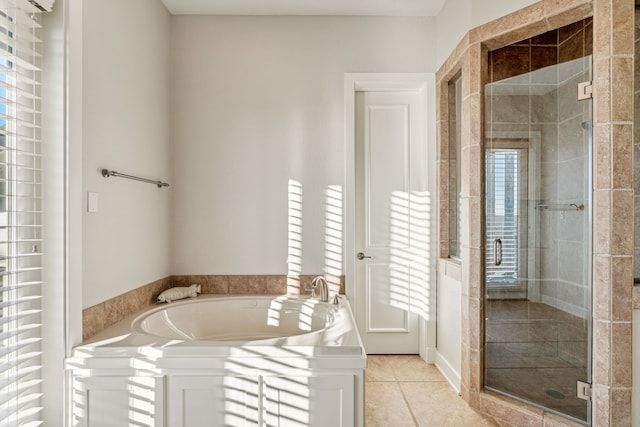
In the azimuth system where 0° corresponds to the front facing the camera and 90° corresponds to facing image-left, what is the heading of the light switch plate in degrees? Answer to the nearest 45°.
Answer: approximately 315°

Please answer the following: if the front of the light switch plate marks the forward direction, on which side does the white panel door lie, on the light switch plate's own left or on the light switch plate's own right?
on the light switch plate's own left

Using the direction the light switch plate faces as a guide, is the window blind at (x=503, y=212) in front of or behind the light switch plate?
in front
